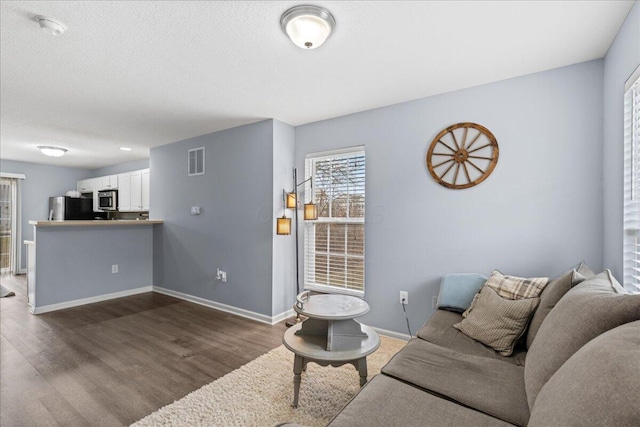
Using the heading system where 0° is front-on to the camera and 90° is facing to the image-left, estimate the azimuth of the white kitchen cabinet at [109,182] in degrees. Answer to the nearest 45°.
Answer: approximately 45°

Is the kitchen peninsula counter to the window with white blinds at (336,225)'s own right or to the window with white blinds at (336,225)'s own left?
on its right

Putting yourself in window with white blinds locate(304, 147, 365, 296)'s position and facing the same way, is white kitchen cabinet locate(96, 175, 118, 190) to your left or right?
on your right

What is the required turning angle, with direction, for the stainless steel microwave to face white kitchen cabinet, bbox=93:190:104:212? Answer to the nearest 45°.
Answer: approximately 135° to its right

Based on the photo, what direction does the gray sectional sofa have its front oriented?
to the viewer's left

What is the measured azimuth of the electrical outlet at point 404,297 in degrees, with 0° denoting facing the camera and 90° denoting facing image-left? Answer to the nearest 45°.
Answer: approximately 0°

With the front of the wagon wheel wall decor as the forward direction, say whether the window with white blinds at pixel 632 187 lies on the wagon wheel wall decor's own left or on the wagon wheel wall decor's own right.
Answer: on the wagon wheel wall decor's own left

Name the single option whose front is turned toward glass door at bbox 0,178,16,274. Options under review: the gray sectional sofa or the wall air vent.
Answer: the gray sectional sofa

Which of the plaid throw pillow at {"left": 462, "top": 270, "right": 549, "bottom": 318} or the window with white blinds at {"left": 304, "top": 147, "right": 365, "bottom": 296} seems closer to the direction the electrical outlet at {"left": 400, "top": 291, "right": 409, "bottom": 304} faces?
the plaid throw pillow

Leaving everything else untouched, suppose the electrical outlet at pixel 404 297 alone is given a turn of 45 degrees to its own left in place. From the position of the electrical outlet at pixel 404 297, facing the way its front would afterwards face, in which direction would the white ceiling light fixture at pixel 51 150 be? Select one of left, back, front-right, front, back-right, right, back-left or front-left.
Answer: back-right

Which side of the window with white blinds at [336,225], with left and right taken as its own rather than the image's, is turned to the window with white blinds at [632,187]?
left
